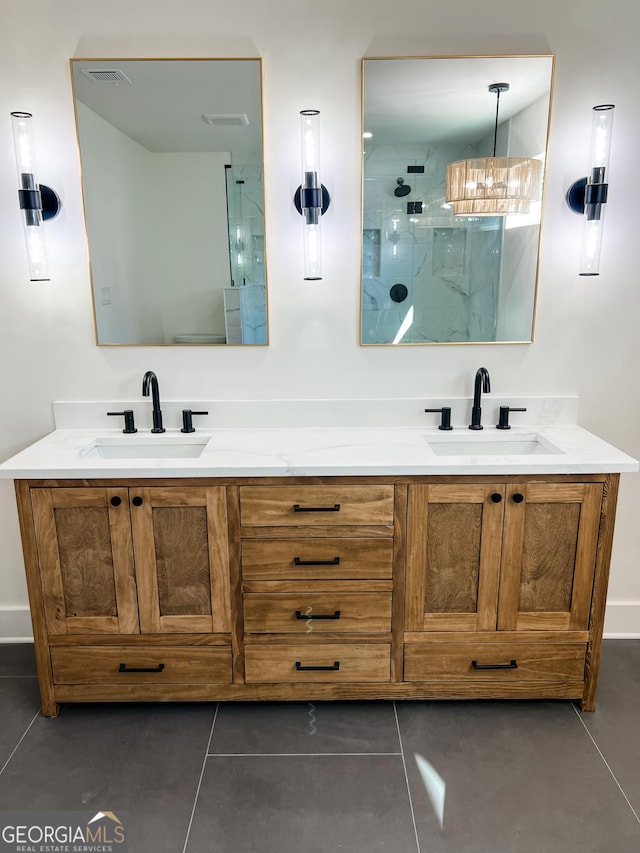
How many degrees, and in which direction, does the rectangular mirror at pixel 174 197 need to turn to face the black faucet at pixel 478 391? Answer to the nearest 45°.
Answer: approximately 90° to its left

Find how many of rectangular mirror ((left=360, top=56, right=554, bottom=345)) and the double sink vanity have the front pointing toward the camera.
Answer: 2

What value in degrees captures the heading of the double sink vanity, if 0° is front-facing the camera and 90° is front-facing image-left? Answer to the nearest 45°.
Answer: approximately 0°

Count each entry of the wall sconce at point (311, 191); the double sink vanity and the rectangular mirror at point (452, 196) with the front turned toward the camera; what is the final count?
3

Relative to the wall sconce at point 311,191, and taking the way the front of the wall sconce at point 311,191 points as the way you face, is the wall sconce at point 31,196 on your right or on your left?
on your right

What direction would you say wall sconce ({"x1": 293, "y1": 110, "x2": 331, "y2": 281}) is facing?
toward the camera

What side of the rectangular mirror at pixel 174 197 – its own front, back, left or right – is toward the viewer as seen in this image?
front
